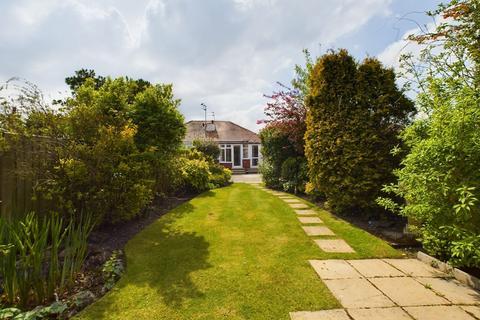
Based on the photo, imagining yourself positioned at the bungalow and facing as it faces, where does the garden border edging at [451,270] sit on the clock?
The garden border edging is roughly at 12 o'clock from the bungalow.

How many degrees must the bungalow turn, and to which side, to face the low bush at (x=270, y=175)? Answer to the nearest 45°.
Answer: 0° — it already faces it

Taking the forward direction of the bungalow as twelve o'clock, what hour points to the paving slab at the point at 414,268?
The paving slab is roughly at 12 o'clock from the bungalow.

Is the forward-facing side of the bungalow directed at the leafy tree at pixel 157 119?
yes

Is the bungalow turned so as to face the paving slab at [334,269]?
yes

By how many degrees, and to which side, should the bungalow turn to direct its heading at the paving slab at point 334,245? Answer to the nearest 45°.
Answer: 0° — it already faces it

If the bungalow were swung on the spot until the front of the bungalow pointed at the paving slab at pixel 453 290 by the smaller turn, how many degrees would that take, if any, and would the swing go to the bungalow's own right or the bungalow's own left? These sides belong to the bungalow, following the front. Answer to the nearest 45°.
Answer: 0° — it already faces it

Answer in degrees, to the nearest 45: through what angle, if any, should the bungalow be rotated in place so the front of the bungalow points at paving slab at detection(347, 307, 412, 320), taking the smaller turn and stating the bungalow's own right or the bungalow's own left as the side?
0° — it already faces it

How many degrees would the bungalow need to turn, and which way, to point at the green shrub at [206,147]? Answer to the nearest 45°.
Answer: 0° — it already faces it

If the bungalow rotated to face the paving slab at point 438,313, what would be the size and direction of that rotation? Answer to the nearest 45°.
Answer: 0° — it already faces it
